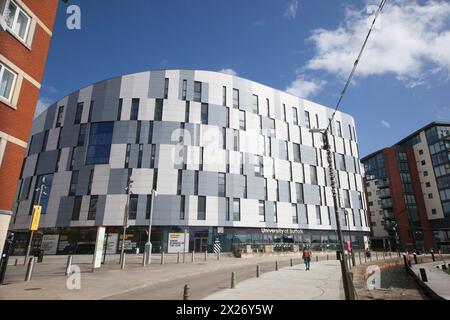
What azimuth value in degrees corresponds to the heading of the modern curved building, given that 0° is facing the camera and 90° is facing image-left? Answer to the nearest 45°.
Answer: approximately 0°

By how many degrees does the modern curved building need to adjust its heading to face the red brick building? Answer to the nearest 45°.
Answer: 0° — it already faces it
